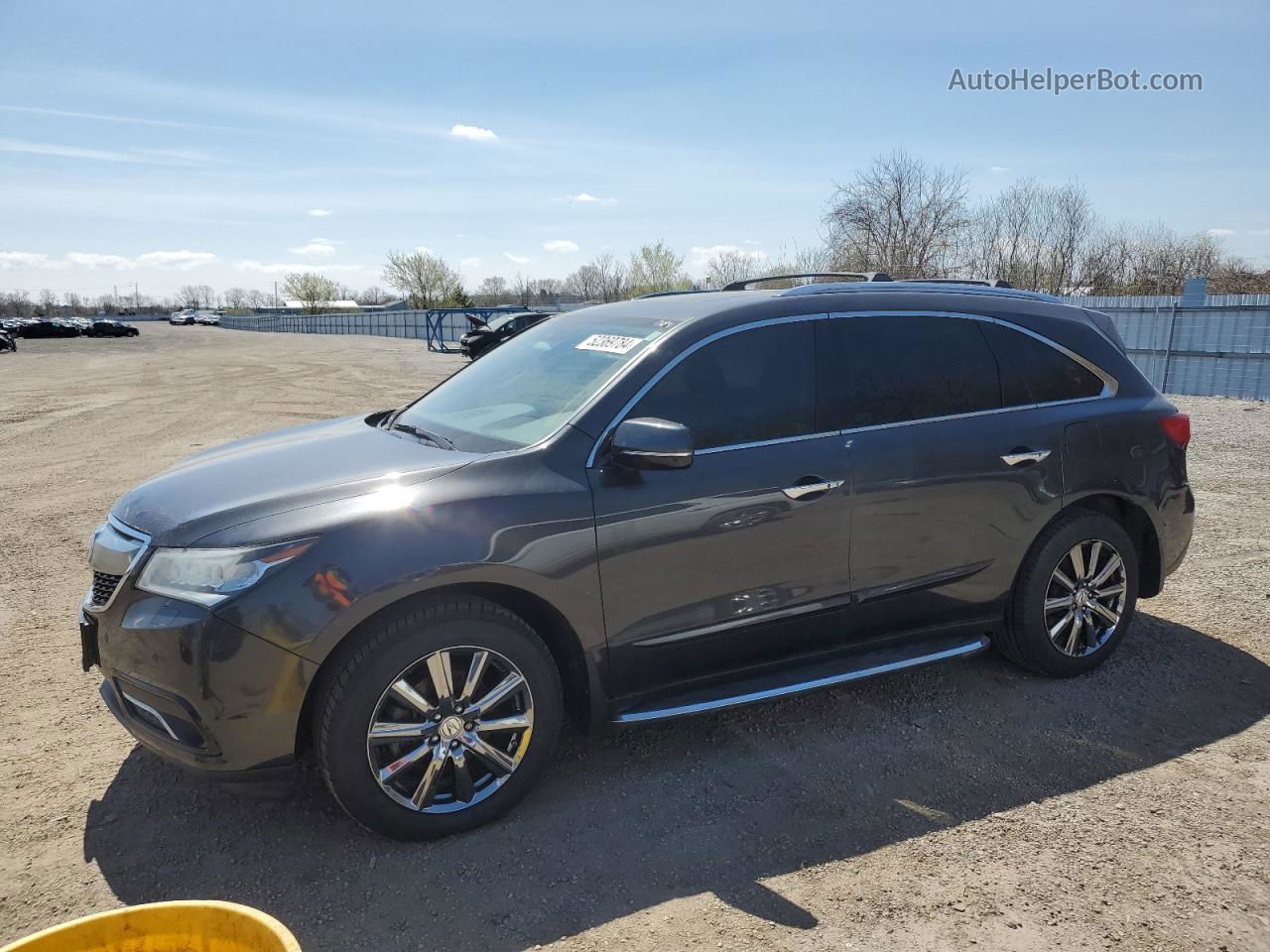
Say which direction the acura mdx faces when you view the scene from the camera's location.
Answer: facing the viewer and to the left of the viewer

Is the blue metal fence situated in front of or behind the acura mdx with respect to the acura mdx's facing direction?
behind

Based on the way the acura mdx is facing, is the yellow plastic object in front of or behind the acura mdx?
in front

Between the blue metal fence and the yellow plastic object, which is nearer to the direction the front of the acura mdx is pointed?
the yellow plastic object
